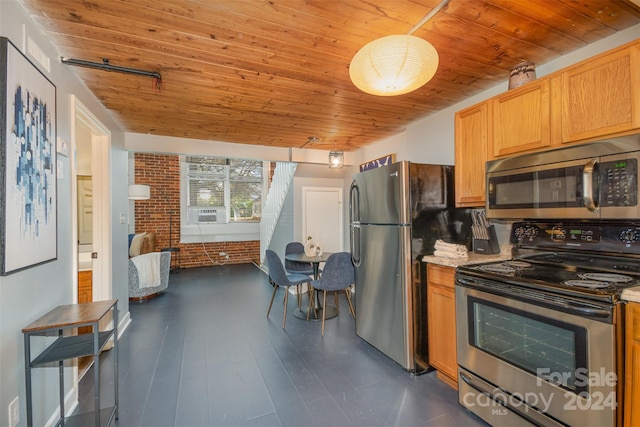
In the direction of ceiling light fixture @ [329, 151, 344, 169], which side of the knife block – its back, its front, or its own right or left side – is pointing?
right

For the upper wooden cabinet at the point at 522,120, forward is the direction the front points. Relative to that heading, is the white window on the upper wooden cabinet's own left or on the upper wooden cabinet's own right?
on the upper wooden cabinet's own right

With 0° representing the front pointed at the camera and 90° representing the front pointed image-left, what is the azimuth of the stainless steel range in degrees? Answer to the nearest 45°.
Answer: approximately 45°

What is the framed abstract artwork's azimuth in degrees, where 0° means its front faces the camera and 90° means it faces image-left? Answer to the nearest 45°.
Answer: approximately 315°

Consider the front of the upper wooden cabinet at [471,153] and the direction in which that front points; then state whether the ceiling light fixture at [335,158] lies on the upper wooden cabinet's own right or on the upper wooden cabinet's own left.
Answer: on the upper wooden cabinet's own right

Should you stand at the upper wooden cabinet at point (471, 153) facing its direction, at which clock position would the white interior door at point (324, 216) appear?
The white interior door is roughly at 3 o'clock from the upper wooden cabinet.

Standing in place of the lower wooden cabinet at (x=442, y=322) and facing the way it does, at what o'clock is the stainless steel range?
The stainless steel range is roughly at 9 o'clock from the lower wooden cabinet.

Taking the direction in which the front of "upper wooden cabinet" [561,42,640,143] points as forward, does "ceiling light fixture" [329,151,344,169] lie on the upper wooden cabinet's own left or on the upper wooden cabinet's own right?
on the upper wooden cabinet's own right

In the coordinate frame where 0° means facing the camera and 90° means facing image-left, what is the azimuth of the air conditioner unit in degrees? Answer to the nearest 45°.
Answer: approximately 0°

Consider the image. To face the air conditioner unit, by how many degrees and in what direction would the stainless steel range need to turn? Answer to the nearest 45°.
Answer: approximately 45° to its right

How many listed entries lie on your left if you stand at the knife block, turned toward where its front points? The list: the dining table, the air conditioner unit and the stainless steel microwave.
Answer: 1

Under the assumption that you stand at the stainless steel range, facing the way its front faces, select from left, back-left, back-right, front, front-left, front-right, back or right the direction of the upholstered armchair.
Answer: front-right

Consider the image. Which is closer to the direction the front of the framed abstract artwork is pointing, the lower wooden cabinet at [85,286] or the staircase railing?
the staircase railing
